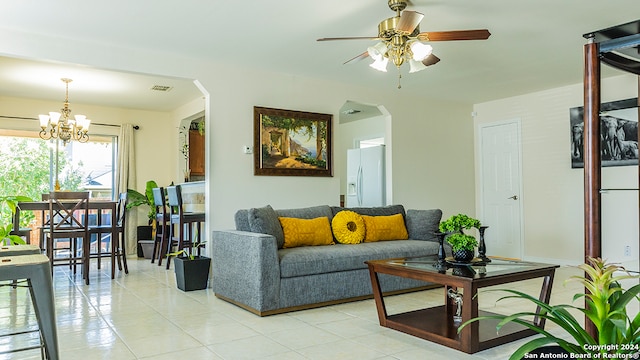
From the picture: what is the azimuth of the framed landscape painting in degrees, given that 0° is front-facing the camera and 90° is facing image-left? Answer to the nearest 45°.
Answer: approximately 315°

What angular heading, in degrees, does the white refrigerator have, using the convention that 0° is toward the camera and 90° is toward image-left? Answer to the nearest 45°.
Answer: approximately 45°

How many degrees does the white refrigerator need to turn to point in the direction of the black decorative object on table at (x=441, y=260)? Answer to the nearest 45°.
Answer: approximately 45° to its left

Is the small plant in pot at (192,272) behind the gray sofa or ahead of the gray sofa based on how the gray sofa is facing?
behind

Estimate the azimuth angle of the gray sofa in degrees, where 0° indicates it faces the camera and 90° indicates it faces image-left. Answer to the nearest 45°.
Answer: approximately 315°

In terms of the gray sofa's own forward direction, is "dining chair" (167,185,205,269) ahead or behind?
behind
